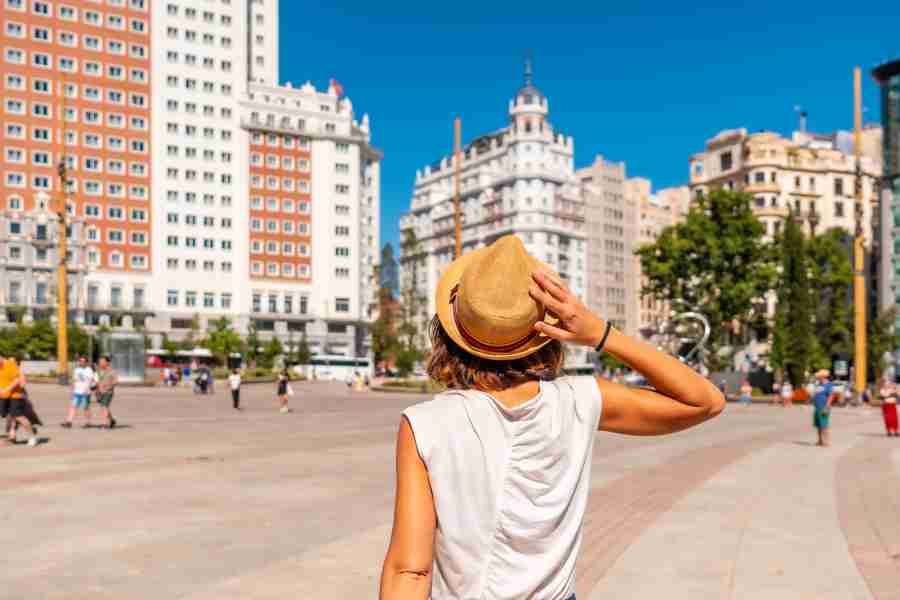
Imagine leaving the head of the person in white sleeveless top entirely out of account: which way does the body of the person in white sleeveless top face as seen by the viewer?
away from the camera

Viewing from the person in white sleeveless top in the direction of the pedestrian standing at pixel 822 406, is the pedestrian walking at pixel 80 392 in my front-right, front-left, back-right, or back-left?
front-left

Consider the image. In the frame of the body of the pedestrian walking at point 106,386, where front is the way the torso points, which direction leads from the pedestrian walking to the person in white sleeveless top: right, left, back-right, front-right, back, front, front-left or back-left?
front-left

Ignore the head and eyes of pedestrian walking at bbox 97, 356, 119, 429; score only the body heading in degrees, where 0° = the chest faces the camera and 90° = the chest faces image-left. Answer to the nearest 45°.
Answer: approximately 45°

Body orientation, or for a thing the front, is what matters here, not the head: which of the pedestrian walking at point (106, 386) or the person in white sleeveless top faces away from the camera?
the person in white sleeveless top

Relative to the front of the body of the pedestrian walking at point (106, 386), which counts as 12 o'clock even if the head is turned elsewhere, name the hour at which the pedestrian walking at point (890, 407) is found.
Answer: the pedestrian walking at point (890, 407) is roughly at 8 o'clock from the pedestrian walking at point (106, 386).

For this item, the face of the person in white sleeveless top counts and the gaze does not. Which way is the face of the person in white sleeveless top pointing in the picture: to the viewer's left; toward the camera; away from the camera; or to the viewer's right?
away from the camera

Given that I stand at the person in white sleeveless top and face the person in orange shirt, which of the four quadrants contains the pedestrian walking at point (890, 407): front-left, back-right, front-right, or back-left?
front-right

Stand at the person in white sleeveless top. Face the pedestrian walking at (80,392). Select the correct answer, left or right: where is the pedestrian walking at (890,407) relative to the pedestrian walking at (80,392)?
right

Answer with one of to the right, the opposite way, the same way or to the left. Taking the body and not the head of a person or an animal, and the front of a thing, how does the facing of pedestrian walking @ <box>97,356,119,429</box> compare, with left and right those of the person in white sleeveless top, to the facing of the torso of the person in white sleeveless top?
the opposite way

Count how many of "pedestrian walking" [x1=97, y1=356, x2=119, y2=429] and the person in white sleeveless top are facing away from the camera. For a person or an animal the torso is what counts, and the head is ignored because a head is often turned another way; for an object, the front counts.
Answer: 1
